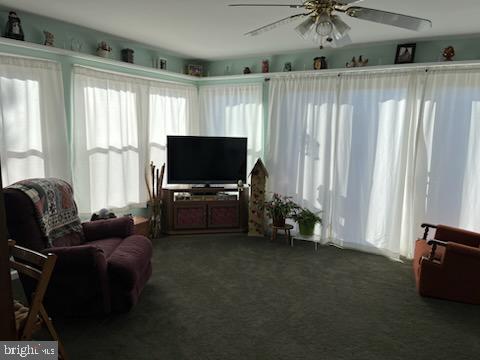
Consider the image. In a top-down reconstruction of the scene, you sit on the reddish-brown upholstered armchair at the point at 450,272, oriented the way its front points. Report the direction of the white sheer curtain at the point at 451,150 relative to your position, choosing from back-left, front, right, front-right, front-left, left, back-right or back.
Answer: right

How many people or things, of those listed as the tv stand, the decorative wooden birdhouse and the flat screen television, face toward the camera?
3

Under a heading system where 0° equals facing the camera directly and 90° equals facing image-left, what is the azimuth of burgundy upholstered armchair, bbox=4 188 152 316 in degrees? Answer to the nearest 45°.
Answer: approximately 270°

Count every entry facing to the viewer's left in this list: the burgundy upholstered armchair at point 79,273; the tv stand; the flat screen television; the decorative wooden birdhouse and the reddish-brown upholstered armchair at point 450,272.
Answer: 1

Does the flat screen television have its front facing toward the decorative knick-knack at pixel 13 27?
no

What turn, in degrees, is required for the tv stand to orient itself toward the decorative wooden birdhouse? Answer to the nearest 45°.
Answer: approximately 90° to its left

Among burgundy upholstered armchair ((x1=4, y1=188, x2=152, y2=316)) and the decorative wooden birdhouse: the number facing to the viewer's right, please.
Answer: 1

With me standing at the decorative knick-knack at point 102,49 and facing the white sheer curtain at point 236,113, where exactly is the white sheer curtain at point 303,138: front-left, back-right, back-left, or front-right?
front-right

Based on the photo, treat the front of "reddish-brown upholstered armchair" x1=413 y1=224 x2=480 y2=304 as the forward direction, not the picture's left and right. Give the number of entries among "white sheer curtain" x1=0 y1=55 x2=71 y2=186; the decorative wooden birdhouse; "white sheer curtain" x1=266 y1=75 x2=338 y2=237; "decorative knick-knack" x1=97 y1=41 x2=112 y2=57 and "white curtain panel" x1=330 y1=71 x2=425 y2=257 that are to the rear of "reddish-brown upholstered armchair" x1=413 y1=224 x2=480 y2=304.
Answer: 0

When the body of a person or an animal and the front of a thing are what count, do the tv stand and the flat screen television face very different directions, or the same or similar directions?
same or similar directions

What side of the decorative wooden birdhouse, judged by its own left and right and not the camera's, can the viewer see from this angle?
front

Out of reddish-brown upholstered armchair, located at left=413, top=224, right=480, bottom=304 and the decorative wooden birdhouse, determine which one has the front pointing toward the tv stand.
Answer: the reddish-brown upholstered armchair

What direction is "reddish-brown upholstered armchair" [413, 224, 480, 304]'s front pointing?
to the viewer's left

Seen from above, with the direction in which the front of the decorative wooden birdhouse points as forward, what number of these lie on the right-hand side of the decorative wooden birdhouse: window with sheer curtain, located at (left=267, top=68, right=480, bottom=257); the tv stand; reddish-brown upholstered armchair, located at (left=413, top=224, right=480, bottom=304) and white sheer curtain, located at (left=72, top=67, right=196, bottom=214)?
2

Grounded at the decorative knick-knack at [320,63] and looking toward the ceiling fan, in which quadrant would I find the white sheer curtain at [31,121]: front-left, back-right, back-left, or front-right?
front-right

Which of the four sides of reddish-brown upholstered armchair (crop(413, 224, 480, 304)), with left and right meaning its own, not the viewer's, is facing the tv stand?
front
